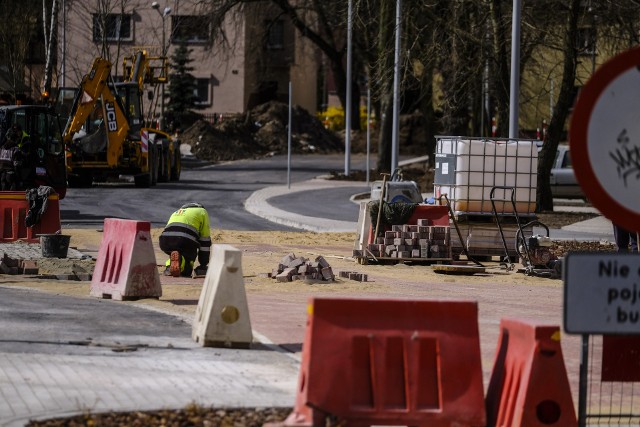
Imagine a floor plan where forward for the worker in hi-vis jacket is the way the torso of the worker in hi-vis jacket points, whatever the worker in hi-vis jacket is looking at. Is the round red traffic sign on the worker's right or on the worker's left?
on the worker's right

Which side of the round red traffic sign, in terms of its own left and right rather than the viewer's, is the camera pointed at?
front

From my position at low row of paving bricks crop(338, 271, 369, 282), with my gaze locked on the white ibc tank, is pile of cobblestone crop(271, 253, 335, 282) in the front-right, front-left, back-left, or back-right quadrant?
back-left

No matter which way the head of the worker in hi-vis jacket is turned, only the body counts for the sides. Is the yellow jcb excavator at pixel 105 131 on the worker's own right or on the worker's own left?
on the worker's own left

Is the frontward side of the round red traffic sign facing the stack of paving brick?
no

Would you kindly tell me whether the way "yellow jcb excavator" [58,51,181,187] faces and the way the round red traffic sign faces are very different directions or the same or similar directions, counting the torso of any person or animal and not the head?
very different directions

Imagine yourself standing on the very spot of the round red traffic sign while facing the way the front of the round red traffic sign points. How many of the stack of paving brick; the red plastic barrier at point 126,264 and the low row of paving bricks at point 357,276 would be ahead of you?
0

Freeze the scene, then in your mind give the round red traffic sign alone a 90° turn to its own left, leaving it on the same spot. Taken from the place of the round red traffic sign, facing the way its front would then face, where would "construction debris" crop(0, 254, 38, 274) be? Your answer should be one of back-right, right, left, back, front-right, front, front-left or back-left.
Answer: back-left

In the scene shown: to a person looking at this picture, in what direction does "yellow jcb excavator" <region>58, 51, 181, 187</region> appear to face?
facing away from the viewer and to the right of the viewer

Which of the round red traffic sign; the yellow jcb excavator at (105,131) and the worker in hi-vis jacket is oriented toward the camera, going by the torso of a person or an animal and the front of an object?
the round red traffic sign

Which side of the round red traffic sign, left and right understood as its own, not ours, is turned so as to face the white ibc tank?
back

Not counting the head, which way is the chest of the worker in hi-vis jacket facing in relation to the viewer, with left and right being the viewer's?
facing away from the viewer and to the right of the viewer

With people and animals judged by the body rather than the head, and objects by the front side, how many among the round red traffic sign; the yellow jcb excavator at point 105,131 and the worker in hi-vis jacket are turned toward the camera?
1

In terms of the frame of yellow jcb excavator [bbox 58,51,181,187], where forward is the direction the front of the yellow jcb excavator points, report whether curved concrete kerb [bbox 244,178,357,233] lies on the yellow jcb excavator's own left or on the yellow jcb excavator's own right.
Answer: on the yellow jcb excavator's own right
